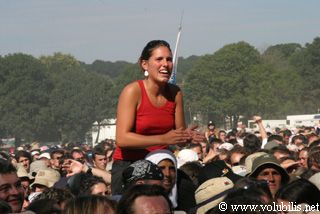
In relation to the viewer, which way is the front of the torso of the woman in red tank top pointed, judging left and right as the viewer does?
facing the viewer and to the right of the viewer
